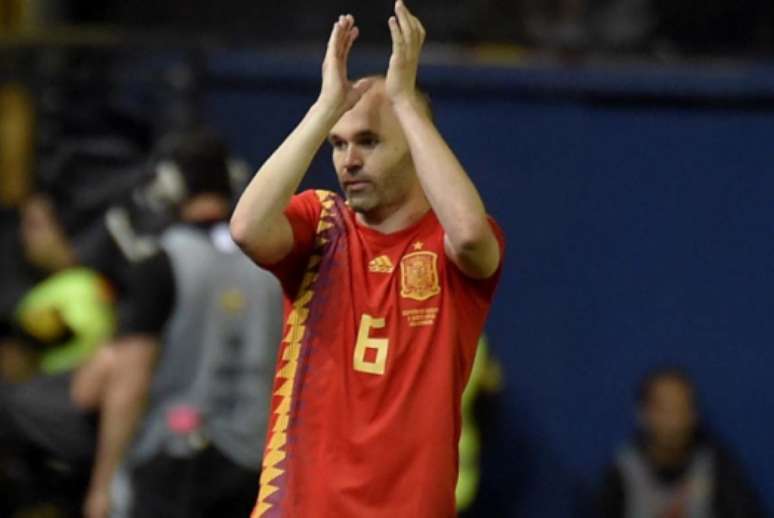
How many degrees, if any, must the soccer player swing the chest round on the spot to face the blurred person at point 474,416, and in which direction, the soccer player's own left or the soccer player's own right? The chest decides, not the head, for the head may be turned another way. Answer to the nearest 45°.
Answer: approximately 180°

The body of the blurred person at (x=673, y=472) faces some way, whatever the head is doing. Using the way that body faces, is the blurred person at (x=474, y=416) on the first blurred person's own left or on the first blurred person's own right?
on the first blurred person's own right

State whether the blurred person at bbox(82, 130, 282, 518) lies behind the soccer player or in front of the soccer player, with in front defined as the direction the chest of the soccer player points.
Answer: behind

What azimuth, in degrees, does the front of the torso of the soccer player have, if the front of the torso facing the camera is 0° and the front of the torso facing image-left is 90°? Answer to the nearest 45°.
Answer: approximately 0°

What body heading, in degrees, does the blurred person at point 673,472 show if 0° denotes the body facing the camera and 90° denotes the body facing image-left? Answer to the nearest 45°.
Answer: approximately 0°

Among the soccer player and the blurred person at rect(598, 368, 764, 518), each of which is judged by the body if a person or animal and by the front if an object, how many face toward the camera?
2
